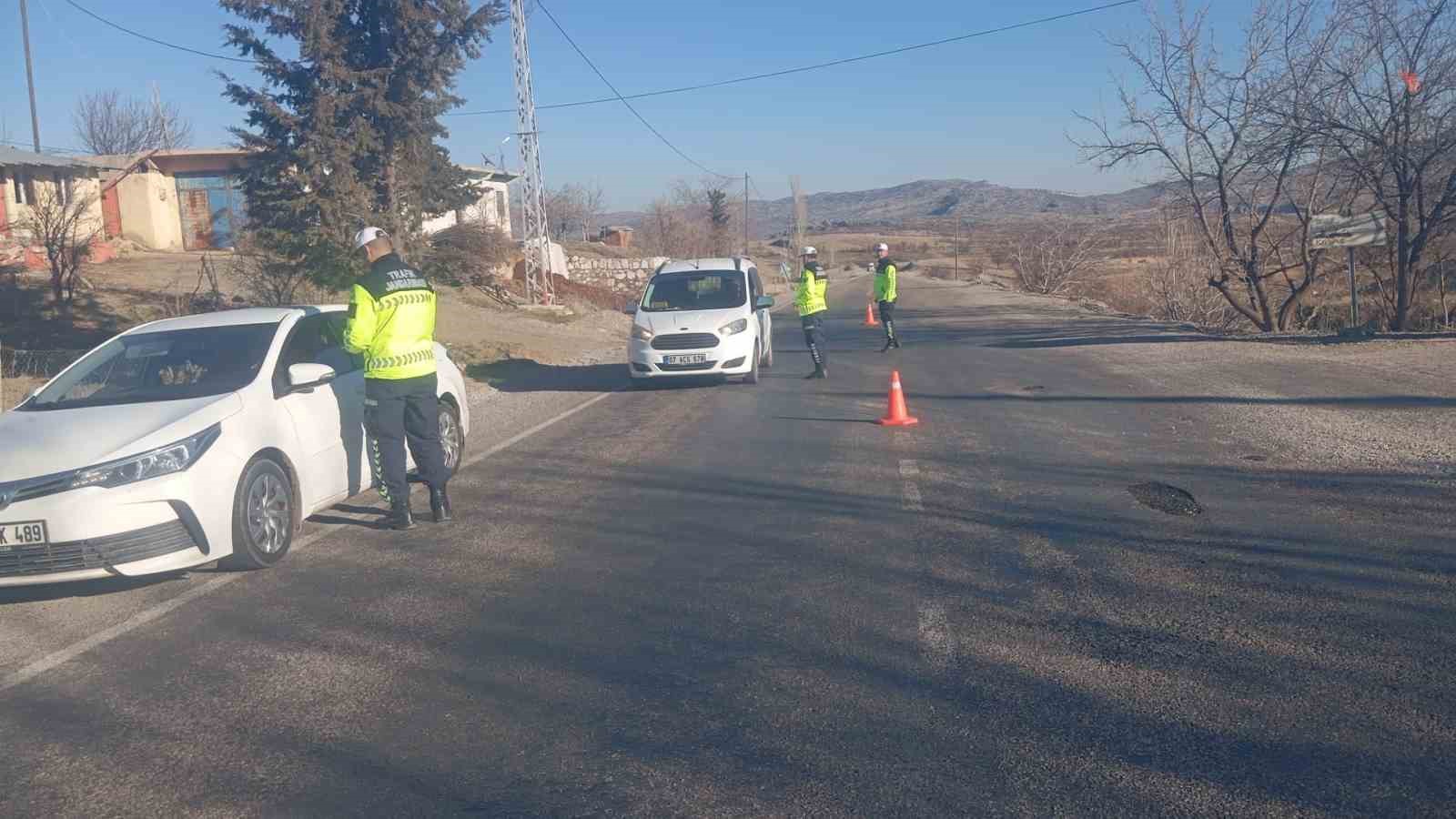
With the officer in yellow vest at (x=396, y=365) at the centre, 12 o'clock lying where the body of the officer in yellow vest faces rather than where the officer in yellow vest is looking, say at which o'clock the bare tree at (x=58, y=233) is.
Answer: The bare tree is roughly at 1 o'clock from the officer in yellow vest.

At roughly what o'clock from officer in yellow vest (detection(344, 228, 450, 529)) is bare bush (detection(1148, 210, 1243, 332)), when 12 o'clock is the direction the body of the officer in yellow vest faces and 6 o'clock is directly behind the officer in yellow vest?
The bare bush is roughly at 3 o'clock from the officer in yellow vest.

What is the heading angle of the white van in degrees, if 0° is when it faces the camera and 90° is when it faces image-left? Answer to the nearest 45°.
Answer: approximately 0°

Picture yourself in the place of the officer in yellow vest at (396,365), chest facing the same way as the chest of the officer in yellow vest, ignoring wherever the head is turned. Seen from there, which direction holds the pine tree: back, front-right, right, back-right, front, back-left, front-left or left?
front-right

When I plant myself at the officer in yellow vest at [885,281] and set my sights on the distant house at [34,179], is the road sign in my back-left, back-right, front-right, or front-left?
back-right

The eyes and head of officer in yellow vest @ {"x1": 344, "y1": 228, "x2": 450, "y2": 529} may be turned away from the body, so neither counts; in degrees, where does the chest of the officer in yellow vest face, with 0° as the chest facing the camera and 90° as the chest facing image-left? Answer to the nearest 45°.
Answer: approximately 135°

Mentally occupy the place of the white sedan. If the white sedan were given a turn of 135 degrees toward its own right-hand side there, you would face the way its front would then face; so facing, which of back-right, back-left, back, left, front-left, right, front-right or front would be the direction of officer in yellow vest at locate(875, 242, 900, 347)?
front-right

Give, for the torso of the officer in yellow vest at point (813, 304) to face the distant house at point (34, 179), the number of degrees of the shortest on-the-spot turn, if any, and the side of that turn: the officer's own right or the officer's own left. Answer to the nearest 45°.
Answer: approximately 45° to the officer's own right

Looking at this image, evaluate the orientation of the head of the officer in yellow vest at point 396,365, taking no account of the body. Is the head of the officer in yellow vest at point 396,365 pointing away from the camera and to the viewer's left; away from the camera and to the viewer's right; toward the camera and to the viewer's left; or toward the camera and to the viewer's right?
away from the camera and to the viewer's left

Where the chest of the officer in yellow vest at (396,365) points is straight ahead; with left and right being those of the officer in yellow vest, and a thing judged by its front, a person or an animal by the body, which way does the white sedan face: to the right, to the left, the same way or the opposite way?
to the left

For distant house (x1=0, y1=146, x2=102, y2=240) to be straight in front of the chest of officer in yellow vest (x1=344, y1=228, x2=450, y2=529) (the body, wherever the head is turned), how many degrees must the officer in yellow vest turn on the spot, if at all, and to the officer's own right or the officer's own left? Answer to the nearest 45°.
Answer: approximately 45° to the officer's own right
